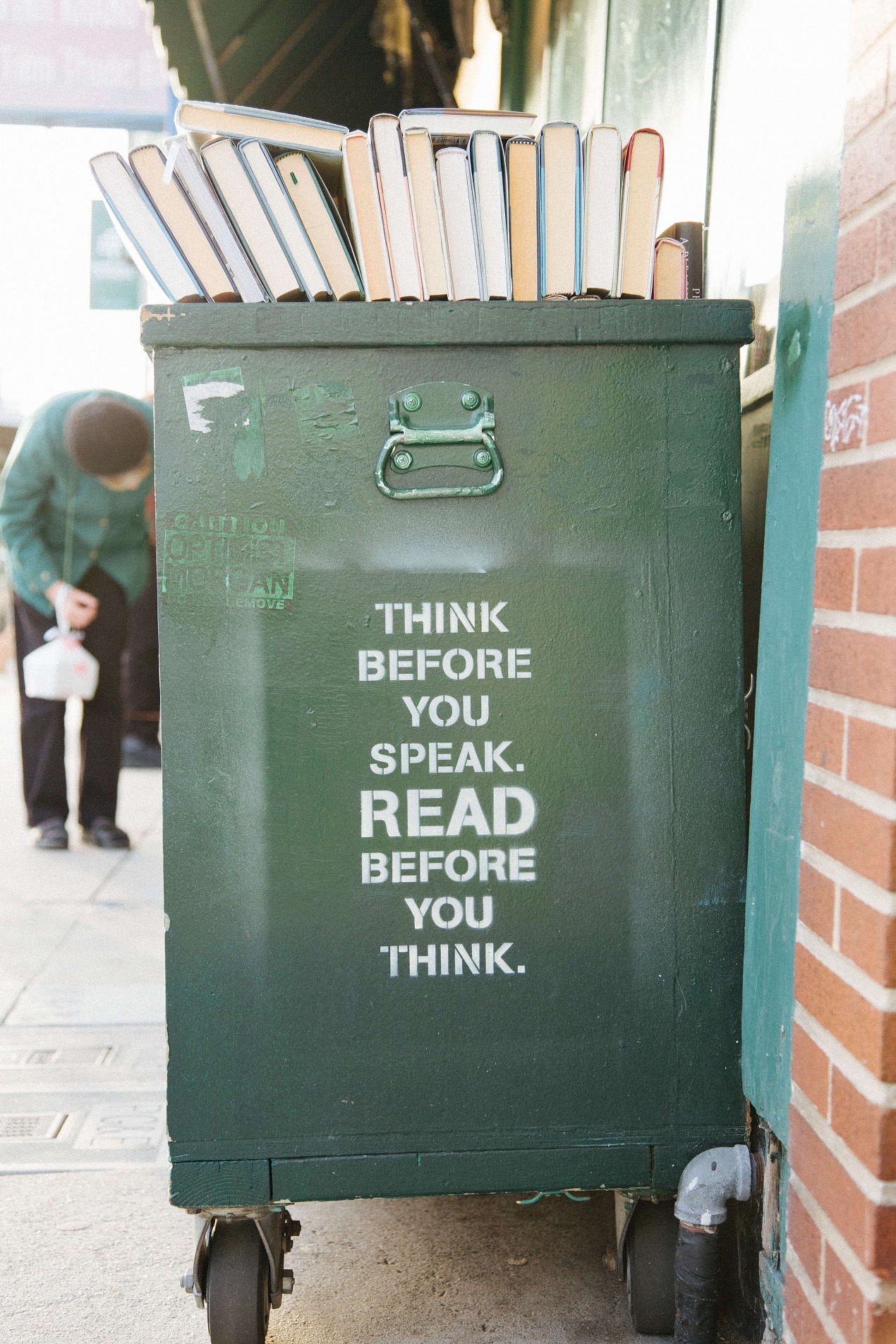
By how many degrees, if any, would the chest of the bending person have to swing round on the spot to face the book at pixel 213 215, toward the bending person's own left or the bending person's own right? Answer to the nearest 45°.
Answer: approximately 45° to the bending person's own right

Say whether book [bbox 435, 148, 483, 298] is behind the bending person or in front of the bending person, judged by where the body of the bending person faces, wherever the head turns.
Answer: in front

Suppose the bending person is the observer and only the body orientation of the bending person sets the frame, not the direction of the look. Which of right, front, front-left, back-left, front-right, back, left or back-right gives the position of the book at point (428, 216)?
front-right

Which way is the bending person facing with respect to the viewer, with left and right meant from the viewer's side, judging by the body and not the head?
facing the viewer and to the right of the viewer

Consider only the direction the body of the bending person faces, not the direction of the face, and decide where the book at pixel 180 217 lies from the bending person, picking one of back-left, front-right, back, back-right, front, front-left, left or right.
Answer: front-right

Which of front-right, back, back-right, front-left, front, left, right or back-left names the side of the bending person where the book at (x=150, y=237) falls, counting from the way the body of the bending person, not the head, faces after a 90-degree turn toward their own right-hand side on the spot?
front-left

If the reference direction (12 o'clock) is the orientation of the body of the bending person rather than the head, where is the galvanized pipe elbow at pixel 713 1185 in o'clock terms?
The galvanized pipe elbow is roughly at 1 o'clock from the bending person.

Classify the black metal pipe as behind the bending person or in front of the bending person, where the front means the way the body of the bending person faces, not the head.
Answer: in front

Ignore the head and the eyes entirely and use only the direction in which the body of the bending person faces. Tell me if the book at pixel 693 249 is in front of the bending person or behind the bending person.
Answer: in front

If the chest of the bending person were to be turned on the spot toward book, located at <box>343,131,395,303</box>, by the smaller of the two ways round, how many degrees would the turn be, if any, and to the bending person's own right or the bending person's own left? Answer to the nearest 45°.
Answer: approximately 45° to the bending person's own right
